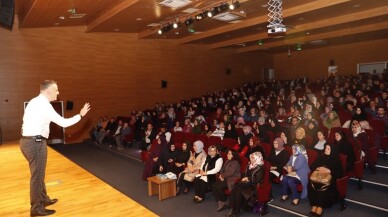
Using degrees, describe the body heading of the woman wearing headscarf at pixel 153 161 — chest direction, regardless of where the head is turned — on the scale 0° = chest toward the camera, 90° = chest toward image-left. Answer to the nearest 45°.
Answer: approximately 45°

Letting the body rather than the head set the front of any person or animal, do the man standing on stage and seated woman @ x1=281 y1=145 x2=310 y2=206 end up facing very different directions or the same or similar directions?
very different directions

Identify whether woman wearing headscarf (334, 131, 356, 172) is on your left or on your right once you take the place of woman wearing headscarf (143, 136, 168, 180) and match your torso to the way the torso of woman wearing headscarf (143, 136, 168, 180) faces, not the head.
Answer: on your left

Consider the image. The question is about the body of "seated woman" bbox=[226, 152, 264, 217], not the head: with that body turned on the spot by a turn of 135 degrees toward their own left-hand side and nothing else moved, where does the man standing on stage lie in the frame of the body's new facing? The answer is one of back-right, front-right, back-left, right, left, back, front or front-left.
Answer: back-right

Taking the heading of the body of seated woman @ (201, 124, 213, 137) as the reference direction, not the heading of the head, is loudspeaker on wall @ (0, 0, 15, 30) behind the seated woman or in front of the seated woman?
in front

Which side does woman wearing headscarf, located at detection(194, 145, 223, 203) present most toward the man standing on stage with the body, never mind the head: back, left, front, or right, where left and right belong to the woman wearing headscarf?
front

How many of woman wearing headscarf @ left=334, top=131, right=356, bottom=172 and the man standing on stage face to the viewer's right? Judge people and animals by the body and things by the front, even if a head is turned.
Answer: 1

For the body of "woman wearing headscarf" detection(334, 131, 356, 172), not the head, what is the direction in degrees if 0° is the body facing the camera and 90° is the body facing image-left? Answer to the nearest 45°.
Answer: approximately 45°

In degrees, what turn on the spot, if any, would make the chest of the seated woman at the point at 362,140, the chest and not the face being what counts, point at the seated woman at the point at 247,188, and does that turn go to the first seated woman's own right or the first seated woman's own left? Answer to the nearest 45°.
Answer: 0° — they already face them

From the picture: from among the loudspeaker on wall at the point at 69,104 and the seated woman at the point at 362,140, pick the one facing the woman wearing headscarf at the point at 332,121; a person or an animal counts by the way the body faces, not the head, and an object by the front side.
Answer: the loudspeaker on wall

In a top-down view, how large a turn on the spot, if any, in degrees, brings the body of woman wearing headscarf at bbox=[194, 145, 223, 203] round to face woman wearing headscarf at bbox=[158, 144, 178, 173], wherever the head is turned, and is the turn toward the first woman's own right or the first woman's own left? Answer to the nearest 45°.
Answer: approximately 90° to the first woman's own right

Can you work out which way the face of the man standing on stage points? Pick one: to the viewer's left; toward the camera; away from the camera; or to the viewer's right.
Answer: to the viewer's right
